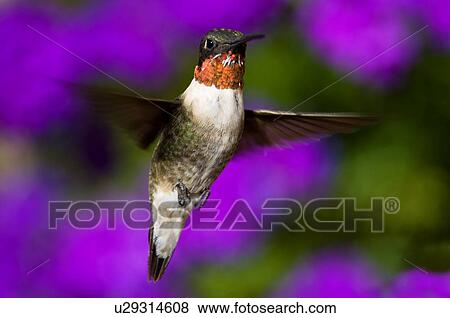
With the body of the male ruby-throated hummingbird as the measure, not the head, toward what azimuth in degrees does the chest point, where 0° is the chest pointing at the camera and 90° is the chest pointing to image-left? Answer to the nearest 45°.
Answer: approximately 315°
